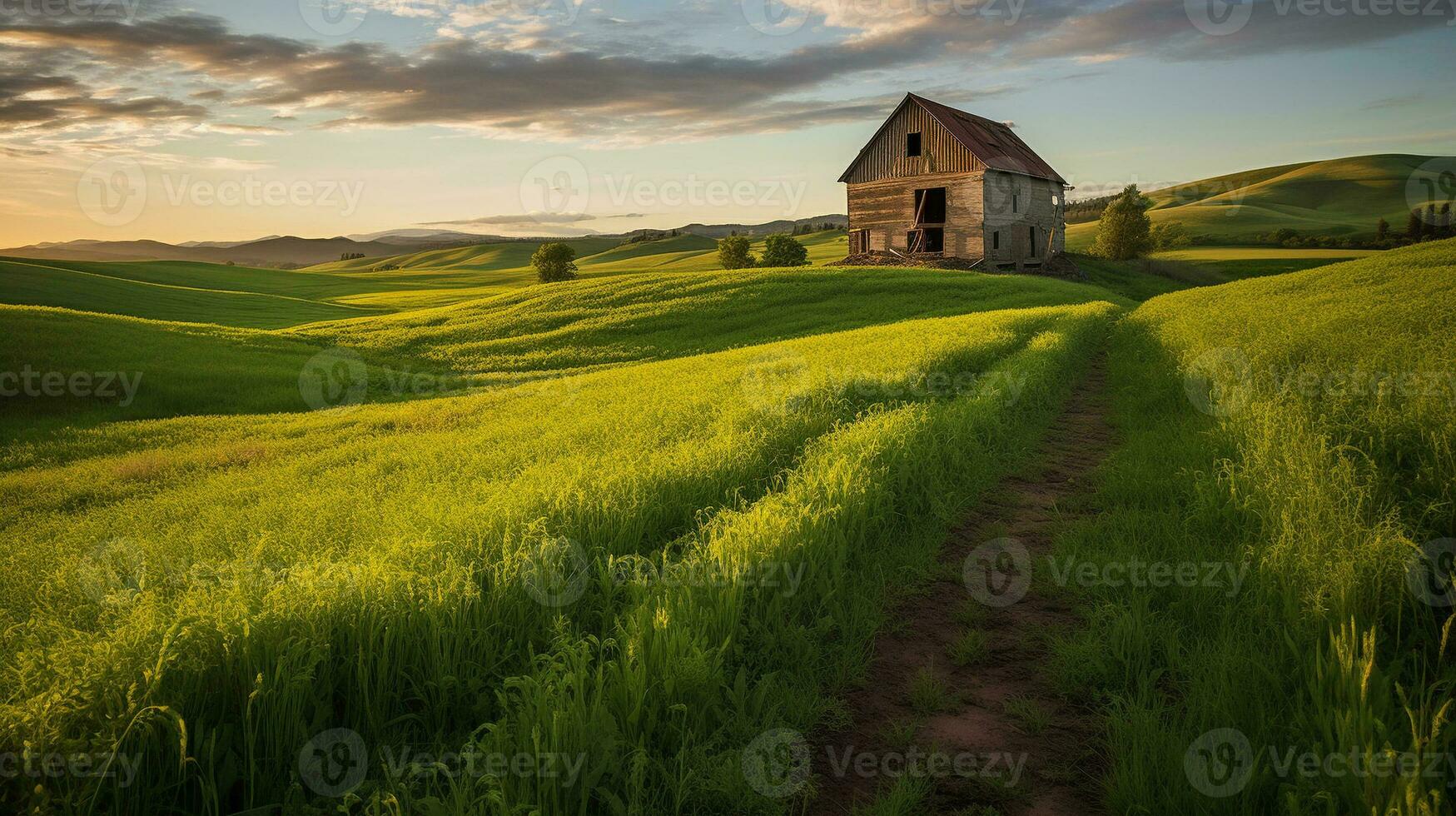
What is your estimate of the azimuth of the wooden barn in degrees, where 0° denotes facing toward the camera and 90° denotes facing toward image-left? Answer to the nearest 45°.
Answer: approximately 45°
